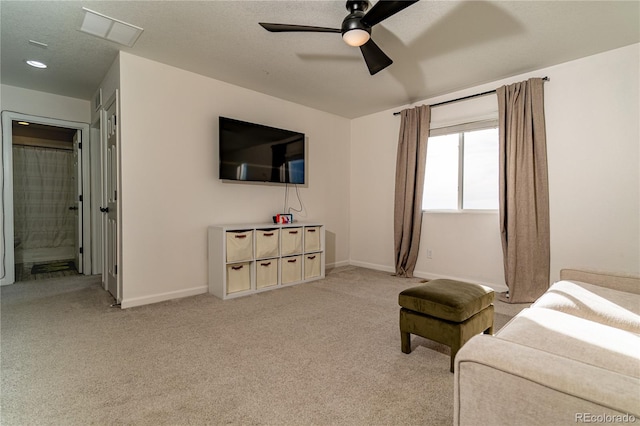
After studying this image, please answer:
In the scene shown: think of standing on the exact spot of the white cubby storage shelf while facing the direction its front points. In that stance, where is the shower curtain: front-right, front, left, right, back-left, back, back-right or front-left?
back

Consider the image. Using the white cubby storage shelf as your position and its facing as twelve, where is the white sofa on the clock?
The white sofa is roughly at 1 o'clock from the white cubby storage shelf.

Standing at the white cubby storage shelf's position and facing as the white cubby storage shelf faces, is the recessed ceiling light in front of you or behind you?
behind

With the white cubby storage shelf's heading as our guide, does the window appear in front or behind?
in front

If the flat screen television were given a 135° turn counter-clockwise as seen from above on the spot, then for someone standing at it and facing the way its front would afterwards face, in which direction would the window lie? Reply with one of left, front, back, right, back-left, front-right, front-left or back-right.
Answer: right

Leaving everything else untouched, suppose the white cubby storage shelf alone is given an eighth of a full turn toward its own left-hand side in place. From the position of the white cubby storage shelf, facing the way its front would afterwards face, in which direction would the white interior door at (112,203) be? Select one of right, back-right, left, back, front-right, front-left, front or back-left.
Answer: back

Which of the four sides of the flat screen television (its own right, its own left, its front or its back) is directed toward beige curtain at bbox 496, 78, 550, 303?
front

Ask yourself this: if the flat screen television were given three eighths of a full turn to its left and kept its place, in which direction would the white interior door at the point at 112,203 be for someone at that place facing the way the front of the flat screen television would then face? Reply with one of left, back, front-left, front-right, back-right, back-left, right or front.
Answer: left

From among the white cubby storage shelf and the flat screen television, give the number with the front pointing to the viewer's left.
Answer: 0

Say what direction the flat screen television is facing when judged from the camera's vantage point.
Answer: facing the viewer and to the right of the viewer
